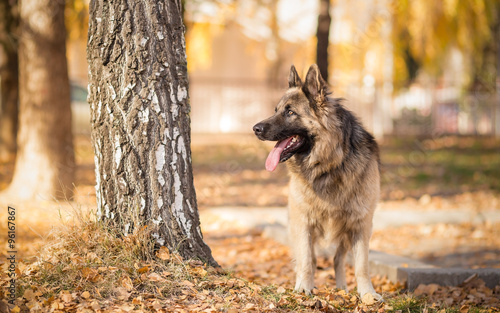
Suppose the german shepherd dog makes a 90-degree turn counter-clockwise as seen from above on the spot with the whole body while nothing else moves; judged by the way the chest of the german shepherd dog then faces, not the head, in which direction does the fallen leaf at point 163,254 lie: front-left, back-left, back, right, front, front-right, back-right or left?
back-right

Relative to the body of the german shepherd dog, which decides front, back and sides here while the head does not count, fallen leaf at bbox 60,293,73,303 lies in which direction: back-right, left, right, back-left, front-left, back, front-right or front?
front-right

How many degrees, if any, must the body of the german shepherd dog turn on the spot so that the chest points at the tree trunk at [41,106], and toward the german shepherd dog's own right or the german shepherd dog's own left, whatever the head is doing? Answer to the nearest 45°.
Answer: approximately 135° to the german shepherd dog's own right

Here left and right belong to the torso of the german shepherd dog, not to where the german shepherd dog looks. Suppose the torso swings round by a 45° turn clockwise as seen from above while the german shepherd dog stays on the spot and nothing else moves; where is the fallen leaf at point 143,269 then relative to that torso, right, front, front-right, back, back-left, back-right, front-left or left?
front

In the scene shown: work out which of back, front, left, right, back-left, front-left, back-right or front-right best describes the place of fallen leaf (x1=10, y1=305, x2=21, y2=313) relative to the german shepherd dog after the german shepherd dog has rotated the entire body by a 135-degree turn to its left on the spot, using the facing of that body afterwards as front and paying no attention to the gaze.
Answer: back

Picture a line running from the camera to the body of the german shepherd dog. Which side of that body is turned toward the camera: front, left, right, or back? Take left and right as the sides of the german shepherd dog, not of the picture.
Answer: front

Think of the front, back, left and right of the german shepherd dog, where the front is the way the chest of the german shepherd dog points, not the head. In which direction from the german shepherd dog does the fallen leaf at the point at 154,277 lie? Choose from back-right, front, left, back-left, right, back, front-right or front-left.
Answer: front-right

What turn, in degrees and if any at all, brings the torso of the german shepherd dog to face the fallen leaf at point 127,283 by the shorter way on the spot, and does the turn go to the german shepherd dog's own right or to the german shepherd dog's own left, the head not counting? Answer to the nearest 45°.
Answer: approximately 45° to the german shepherd dog's own right

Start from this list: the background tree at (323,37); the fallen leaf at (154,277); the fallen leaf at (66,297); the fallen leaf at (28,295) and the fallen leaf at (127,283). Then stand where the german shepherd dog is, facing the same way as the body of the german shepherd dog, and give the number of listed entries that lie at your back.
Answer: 1

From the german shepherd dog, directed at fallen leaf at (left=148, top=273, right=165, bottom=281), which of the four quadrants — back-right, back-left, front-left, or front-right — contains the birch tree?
front-right

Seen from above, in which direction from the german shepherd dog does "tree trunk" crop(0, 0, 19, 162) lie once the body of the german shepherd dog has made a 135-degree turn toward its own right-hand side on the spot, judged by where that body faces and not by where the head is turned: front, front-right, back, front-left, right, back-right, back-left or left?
front

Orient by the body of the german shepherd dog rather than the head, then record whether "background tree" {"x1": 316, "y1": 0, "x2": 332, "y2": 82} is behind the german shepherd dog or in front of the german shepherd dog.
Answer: behind
